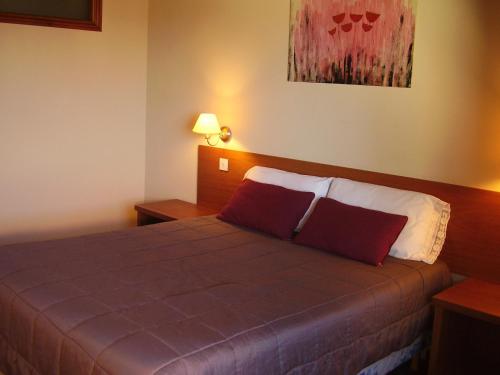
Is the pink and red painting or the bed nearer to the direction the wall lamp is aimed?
the bed

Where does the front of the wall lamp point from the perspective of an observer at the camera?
facing the viewer and to the left of the viewer

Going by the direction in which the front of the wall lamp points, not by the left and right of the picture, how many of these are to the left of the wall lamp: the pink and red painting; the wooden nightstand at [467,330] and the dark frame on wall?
2

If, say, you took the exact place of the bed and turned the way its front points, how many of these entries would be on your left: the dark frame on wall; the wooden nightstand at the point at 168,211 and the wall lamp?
0

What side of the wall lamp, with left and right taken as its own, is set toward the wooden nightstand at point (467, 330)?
left

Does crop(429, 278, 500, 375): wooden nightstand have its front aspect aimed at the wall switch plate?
no

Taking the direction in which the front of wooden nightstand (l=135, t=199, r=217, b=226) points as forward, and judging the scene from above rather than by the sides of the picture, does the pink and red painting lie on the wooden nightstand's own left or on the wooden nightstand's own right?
on the wooden nightstand's own left

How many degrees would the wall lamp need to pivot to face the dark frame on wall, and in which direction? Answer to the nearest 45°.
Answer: approximately 45° to its right

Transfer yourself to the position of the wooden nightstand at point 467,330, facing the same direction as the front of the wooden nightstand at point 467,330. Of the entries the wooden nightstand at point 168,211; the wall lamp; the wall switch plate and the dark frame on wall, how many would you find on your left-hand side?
0

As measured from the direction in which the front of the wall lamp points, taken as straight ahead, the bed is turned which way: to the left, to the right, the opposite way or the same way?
the same way

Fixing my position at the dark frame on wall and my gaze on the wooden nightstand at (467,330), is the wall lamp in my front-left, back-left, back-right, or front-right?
front-left

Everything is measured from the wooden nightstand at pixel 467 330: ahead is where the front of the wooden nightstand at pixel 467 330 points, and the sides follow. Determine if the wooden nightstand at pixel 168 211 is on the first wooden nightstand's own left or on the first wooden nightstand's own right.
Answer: on the first wooden nightstand's own right

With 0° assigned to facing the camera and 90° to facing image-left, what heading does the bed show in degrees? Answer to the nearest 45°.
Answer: approximately 45°

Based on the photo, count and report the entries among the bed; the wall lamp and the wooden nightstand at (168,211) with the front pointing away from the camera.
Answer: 0

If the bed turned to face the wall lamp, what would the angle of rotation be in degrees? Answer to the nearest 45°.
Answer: approximately 135° to its right

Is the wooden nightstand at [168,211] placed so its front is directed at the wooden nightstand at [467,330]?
no
